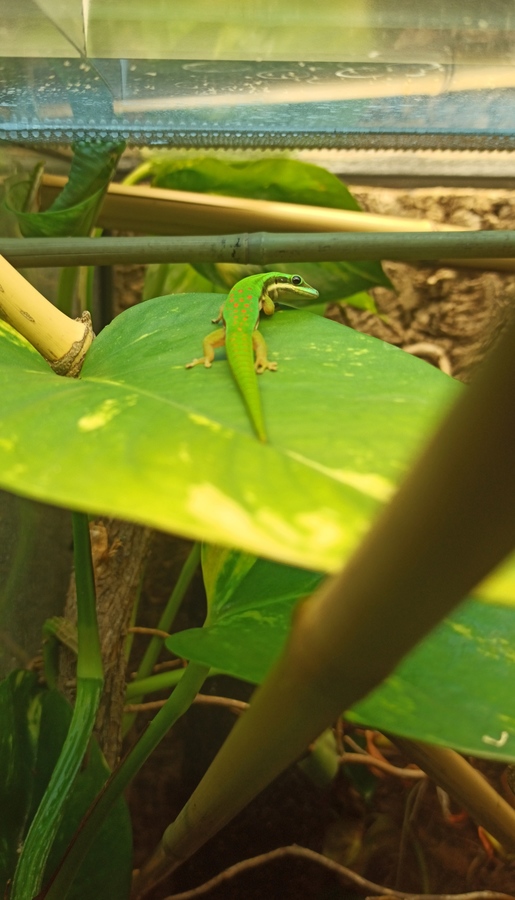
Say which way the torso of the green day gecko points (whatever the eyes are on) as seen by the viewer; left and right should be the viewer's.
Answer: facing away from the viewer and to the right of the viewer
